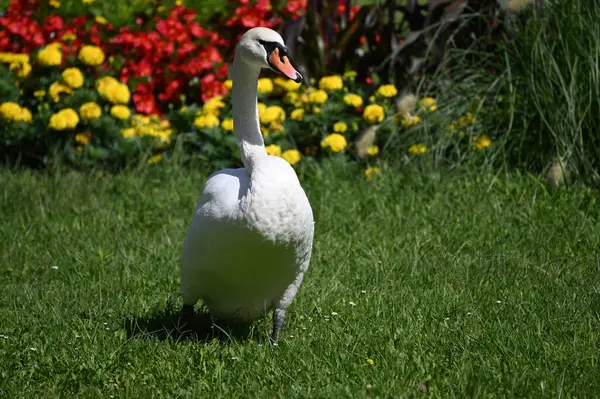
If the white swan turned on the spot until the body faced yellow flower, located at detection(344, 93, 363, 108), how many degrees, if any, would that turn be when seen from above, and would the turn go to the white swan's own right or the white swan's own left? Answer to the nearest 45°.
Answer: approximately 135° to the white swan's own left

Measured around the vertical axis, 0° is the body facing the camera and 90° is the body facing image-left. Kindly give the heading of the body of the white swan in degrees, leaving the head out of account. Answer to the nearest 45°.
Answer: approximately 315°

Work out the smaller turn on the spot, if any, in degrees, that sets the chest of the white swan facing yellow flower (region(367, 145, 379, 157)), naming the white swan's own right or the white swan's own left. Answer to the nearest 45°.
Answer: approximately 135° to the white swan's own left

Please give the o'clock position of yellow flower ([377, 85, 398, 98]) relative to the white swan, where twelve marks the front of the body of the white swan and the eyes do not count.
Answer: The yellow flower is roughly at 8 o'clock from the white swan.

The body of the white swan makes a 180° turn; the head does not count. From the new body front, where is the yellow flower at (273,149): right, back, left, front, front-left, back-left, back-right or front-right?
front-right

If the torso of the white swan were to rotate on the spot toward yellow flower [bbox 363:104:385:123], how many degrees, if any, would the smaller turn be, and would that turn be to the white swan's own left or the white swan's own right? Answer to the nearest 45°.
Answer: approximately 135° to the white swan's own left

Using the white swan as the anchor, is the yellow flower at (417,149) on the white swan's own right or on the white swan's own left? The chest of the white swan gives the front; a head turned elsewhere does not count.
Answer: on the white swan's own left

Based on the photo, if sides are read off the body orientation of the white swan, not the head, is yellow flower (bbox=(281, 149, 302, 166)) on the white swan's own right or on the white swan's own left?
on the white swan's own left
